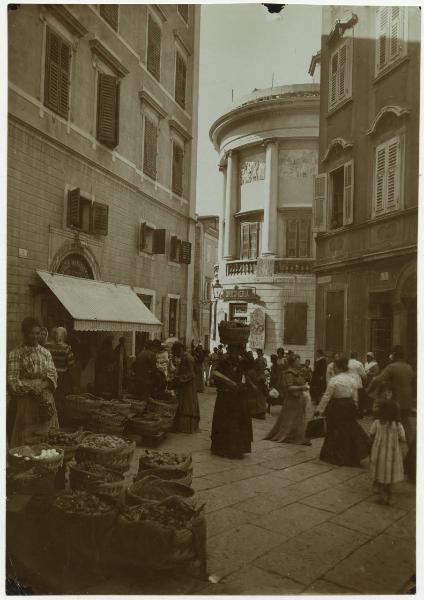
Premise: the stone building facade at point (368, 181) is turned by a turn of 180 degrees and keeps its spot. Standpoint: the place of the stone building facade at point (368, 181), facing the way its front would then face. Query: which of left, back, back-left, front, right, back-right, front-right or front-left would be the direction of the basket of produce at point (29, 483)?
back

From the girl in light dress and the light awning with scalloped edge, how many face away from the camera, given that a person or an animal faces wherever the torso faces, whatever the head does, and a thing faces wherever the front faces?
1

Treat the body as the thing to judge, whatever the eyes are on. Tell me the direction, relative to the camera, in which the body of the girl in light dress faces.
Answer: away from the camera

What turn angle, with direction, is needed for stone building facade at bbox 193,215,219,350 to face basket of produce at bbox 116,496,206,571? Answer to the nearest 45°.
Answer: approximately 45° to its right

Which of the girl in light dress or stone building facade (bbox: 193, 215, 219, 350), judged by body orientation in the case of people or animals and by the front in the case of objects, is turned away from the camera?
the girl in light dress

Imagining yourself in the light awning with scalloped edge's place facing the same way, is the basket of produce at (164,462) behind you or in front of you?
in front

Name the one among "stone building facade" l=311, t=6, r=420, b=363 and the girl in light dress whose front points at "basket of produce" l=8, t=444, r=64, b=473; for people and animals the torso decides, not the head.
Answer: the stone building facade

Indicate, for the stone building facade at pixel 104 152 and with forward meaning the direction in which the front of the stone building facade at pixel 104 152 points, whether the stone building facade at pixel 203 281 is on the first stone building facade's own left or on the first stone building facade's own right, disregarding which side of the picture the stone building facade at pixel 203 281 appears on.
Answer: on the first stone building facade's own left

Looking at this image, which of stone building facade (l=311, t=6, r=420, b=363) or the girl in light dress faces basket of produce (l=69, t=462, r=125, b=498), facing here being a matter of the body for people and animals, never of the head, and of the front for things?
the stone building facade

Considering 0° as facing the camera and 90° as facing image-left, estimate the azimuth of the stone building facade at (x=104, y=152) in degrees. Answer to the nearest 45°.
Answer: approximately 315°

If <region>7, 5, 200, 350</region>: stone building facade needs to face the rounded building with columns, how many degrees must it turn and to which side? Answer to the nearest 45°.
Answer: approximately 90° to its left

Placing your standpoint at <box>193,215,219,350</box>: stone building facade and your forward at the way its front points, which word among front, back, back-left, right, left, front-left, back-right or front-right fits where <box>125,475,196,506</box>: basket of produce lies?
front-right

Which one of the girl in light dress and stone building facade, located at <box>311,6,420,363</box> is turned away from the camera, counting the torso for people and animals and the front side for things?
the girl in light dress

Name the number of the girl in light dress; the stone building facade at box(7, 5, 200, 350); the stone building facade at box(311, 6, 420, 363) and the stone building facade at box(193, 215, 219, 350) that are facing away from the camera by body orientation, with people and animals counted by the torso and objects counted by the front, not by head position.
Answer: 1

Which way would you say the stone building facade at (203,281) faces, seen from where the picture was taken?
facing the viewer and to the right of the viewer

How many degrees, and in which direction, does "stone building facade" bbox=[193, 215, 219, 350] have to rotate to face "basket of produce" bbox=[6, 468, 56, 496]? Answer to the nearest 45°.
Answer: approximately 45° to its right

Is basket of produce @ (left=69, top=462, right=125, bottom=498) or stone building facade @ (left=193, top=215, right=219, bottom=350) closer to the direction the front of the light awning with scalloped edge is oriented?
the basket of produce

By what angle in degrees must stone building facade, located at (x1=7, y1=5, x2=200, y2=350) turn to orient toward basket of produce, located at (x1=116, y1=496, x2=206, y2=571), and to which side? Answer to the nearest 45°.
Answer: approximately 45° to its right
